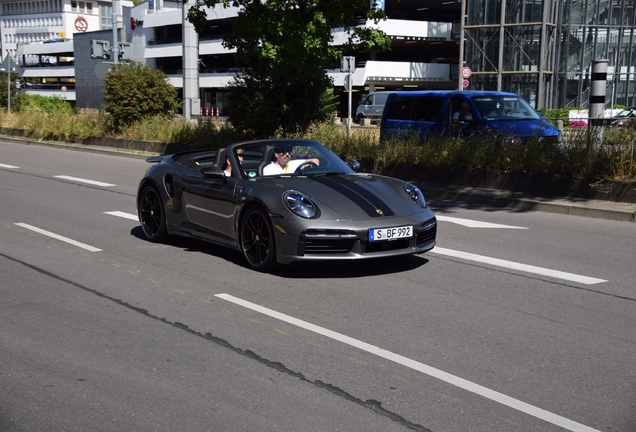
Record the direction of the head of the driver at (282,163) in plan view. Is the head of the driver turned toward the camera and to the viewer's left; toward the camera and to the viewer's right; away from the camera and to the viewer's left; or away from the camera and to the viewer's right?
toward the camera and to the viewer's right

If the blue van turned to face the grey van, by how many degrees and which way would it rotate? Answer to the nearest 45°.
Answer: approximately 135° to its left

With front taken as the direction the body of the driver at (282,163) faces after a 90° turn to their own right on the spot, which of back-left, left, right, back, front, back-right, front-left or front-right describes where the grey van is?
back-right

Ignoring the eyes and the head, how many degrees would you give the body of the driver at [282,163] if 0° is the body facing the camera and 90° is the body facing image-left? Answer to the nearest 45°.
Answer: approximately 315°

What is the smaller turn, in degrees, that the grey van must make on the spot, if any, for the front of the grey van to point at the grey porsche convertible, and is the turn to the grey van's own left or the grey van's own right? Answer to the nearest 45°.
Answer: approximately 90° to the grey van's own left

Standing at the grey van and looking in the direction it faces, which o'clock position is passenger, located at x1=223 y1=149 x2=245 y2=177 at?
The passenger is roughly at 9 o'clock from the grey van.

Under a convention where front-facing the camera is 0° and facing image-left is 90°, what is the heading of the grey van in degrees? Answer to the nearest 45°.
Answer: approximately 90°

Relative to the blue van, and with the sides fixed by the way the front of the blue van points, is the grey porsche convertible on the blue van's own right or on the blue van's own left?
on the blue van's own right

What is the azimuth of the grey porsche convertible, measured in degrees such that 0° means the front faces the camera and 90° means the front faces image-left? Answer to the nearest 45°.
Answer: approximately 315°

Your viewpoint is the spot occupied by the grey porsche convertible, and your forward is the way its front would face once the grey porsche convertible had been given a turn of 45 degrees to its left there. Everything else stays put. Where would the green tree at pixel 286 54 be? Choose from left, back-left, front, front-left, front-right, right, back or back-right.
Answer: left

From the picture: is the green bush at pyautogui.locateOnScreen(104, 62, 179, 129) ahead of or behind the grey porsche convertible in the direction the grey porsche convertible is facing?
behind

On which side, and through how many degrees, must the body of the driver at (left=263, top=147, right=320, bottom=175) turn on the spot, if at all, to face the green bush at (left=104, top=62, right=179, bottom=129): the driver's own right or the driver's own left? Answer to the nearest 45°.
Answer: approximately 135° to the driver's own left

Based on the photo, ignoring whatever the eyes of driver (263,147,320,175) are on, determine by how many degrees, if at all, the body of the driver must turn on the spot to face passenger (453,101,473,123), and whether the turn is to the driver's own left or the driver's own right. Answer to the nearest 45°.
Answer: approximately 90° to the driver's own left
